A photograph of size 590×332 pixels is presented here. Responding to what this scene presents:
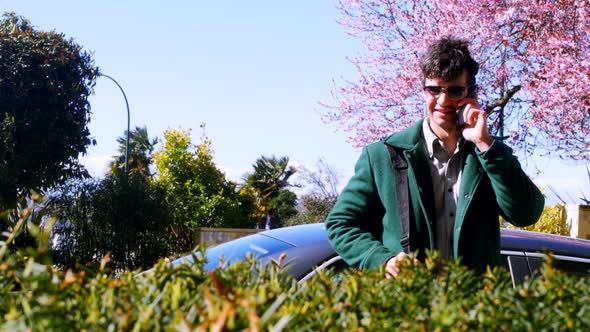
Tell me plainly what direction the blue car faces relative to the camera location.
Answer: facing the viewer and to the left of the viewer

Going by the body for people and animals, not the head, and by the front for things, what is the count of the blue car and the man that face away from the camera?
0

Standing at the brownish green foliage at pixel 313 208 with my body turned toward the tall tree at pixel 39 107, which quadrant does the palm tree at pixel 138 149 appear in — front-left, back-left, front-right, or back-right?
front-right

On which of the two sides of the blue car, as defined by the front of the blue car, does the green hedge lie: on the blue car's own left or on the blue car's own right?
on the blue car's own left

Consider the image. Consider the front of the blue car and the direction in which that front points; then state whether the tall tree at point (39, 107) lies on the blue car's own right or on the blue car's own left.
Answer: on the blue car's own right

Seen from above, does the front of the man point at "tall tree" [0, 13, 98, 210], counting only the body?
no

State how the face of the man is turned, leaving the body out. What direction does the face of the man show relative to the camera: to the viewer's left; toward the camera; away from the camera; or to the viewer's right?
toward the camera

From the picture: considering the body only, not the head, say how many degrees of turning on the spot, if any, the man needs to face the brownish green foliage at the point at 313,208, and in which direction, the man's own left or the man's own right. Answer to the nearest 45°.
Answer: approximately 180°

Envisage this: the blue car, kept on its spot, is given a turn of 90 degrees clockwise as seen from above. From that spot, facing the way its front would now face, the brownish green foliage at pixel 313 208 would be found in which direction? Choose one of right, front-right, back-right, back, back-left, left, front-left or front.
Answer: front-right

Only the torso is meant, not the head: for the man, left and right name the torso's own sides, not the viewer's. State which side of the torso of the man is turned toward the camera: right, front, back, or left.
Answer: front

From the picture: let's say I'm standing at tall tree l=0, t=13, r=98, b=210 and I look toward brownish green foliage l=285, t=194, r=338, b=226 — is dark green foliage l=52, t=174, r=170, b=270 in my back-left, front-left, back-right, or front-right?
front-right

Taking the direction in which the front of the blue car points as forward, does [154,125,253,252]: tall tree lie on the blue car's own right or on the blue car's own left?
on the blue car's own right
